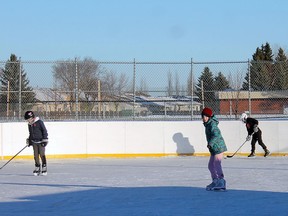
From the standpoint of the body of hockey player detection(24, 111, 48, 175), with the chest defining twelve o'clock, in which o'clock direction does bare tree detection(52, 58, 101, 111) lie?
The bare tree is roughly at 5 o'clock from the hockey player.

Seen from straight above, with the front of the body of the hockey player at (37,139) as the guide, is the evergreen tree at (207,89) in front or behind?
behind

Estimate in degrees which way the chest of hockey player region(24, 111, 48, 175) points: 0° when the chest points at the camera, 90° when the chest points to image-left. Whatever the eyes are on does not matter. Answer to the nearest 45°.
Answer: approximately 45°

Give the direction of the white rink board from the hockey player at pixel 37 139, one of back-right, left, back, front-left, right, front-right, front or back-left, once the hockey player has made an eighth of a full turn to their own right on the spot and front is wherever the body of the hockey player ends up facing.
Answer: back-right

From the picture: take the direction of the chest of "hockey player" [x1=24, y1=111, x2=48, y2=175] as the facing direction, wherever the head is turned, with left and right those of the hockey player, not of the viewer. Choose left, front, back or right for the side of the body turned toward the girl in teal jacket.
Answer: left

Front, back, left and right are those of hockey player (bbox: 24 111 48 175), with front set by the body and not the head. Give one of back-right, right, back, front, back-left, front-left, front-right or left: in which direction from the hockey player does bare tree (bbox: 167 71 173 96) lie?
back

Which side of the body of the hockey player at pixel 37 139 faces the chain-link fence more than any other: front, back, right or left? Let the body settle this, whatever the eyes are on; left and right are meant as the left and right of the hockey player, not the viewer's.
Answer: back
